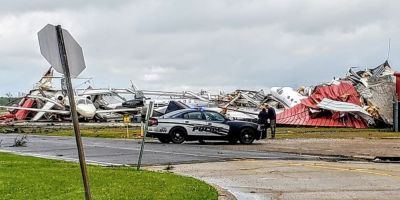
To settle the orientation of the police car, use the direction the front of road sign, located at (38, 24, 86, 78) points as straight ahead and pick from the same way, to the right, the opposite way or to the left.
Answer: to the right

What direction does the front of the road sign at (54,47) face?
away from the camera

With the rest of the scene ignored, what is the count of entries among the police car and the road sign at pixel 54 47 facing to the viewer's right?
1

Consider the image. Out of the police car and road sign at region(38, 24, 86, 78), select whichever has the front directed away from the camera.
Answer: the road sign

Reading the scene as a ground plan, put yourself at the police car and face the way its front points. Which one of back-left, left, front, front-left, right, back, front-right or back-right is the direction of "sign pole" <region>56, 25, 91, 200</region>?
right

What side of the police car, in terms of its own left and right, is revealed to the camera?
right

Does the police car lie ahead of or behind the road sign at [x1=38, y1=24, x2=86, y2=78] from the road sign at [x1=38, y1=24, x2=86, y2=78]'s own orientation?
ahead
